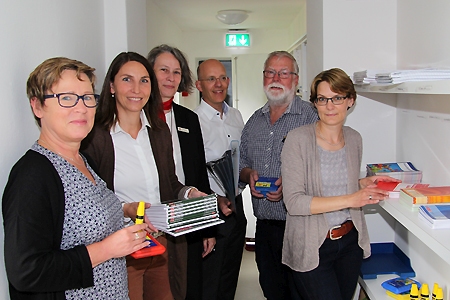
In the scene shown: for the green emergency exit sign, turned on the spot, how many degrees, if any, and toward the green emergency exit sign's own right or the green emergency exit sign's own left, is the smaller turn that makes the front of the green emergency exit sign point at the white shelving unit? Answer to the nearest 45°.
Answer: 0° — it already faces it

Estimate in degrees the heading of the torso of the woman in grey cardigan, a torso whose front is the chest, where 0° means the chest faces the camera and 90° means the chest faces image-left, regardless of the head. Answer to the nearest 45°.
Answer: approximately 315°

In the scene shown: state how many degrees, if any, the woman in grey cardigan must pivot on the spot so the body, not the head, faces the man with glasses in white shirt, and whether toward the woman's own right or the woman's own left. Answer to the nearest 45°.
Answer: approximately 180°

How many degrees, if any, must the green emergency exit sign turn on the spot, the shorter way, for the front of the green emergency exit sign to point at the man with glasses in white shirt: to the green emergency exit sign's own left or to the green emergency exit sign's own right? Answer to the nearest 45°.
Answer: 0° — it already faces them

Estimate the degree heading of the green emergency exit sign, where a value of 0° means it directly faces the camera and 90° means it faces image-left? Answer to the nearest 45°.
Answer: approximately 0°
